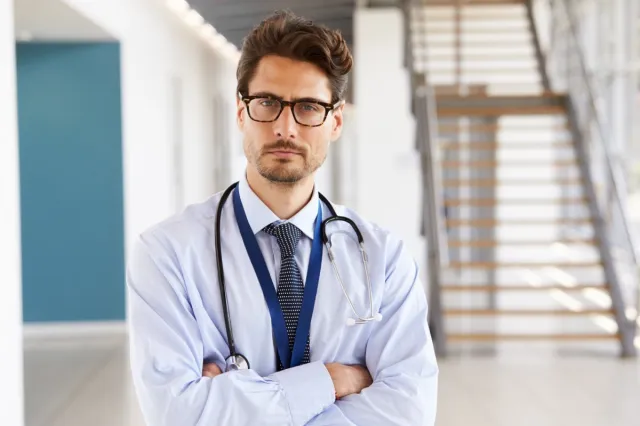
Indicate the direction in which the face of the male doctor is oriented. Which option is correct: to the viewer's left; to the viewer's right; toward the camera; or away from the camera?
toward the camera

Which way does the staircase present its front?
toward the camera

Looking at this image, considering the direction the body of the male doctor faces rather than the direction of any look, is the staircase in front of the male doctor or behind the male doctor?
behind

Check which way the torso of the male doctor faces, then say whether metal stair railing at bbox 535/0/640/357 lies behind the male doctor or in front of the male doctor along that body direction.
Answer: behind

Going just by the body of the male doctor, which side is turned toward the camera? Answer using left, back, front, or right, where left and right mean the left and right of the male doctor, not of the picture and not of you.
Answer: front

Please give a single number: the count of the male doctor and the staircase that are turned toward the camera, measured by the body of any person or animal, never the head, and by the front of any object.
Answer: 2

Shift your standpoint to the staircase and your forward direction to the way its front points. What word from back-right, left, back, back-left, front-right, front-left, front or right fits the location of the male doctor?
front
